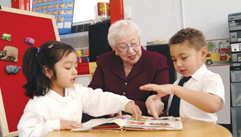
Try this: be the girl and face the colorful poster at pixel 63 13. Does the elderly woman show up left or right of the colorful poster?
right

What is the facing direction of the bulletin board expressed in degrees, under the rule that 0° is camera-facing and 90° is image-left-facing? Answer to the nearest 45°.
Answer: approximately 315°

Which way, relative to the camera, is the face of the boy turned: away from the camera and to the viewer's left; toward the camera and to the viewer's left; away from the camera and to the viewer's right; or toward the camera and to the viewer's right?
toward the camera and to the viewer's left

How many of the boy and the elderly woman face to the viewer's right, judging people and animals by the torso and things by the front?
0

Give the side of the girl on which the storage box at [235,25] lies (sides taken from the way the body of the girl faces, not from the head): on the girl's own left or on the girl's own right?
on the girl's own left

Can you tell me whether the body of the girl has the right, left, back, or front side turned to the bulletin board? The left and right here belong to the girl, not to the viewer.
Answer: back

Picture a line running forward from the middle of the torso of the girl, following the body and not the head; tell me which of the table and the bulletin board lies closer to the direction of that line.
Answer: the table

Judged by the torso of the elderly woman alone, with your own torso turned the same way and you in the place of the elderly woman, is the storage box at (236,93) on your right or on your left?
on your left

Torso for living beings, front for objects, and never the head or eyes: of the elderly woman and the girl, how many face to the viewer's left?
0

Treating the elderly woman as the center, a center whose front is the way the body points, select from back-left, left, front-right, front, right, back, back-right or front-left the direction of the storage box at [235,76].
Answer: back-left

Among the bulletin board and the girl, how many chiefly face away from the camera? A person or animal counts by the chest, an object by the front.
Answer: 0

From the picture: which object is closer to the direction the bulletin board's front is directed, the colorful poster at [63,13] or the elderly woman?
the elderly woman

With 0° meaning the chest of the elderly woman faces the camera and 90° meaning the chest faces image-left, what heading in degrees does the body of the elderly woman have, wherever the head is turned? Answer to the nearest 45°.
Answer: approximately 0°

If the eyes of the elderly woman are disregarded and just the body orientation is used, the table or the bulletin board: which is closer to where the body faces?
the table
